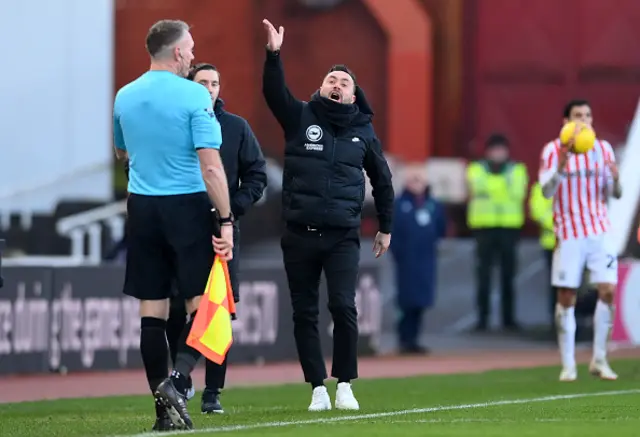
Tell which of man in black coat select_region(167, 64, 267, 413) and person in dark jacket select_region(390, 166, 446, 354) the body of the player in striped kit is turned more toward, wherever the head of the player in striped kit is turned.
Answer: the man in black coat

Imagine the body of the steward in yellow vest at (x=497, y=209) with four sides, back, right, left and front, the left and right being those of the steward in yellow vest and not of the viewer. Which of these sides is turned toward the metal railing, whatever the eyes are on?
right

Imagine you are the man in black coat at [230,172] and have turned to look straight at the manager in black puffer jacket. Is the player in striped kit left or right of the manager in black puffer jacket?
left

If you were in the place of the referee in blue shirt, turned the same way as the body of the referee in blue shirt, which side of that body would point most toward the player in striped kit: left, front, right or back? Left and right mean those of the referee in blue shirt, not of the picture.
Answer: front

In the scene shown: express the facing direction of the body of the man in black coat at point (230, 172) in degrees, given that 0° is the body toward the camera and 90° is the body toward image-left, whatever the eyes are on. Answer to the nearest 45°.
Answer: approximately 0°

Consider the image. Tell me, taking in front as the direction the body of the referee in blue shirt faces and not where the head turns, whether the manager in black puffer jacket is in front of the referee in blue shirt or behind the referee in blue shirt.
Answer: in front

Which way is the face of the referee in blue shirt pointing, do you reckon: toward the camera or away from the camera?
away from the camera

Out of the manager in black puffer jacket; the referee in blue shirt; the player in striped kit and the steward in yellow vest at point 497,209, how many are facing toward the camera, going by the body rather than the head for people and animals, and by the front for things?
3

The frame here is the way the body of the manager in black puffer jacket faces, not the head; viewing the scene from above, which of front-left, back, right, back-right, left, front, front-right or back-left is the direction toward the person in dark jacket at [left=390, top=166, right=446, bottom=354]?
back

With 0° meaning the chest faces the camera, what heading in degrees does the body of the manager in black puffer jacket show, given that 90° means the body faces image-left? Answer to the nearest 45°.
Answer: approximately 0°

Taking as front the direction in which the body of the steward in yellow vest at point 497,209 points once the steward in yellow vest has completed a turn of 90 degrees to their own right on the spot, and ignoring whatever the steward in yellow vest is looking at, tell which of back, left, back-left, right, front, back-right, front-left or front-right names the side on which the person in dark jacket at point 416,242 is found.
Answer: front-left
